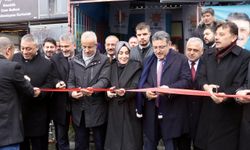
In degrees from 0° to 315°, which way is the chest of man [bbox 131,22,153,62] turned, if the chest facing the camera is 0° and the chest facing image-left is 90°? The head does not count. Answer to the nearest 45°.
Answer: approximately 0°

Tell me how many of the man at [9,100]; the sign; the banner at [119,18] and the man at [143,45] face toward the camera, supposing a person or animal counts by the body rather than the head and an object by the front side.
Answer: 3

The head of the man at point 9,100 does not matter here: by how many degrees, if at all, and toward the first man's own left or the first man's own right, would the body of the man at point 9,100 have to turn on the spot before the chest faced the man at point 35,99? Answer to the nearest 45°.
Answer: approximately 45° to the first man's own left

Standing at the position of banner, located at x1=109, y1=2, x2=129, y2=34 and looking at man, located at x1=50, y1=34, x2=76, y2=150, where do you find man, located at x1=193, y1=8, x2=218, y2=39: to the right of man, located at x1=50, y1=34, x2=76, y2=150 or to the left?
left

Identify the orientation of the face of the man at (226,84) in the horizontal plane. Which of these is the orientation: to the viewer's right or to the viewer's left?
to the viewer's left

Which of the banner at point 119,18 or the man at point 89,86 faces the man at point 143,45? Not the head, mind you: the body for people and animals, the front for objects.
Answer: the banner
